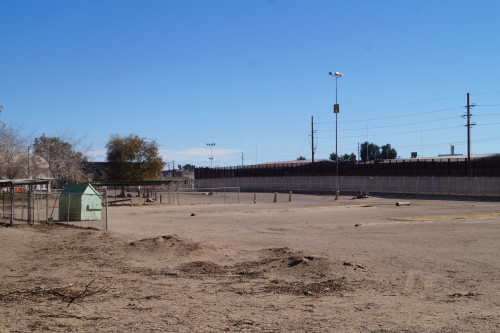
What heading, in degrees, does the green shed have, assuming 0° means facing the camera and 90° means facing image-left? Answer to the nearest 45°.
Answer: approximately 315°

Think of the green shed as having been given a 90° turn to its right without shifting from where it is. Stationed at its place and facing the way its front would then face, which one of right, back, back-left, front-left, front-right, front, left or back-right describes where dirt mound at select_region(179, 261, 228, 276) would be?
front-left

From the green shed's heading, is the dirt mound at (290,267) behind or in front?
in front

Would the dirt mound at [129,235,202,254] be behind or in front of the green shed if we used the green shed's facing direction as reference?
in front

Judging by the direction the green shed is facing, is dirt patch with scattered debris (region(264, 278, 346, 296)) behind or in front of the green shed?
in front
